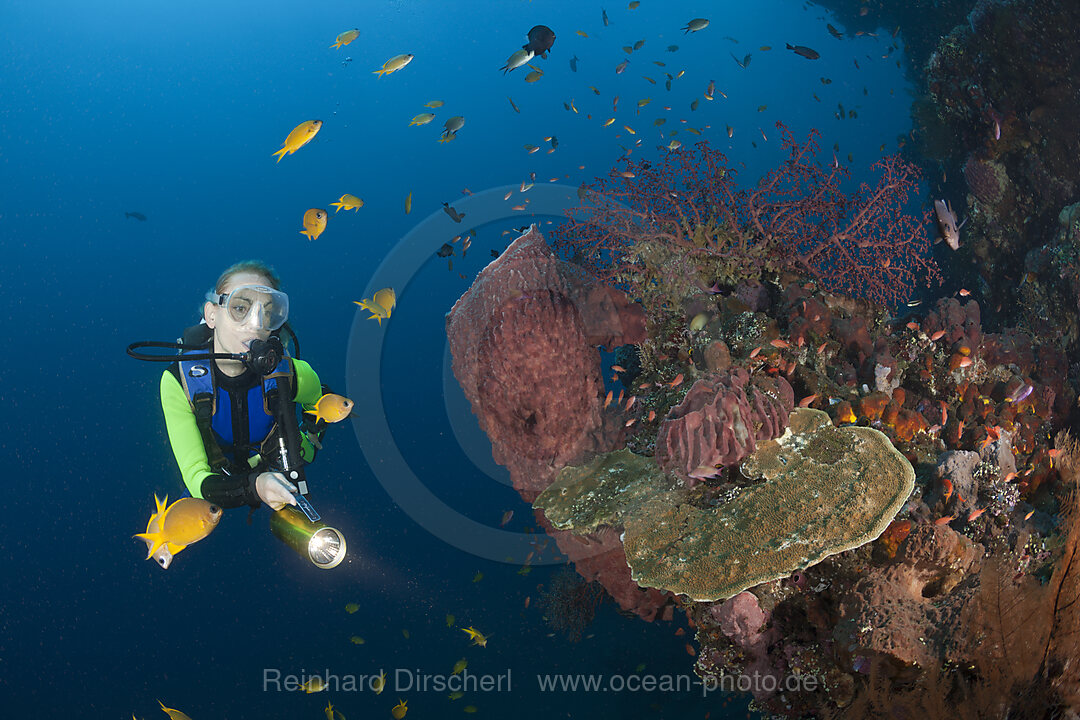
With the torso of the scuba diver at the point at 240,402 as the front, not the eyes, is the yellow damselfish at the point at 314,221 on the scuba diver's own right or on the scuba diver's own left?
on the scuba diver's own left

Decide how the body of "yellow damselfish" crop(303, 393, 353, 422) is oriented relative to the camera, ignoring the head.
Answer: to the viewer's right

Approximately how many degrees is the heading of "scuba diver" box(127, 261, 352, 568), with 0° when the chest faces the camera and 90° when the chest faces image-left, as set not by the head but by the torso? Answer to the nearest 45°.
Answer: approximately 315°

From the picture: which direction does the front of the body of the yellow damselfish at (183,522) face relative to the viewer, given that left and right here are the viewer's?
facing to the right of the viewer

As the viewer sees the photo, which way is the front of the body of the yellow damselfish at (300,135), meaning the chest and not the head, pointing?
to the viewer's right

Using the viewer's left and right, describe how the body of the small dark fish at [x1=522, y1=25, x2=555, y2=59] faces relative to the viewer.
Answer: facing to the right of the viewer

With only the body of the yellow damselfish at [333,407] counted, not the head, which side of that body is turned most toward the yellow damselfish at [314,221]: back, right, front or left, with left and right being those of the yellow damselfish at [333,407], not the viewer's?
left
